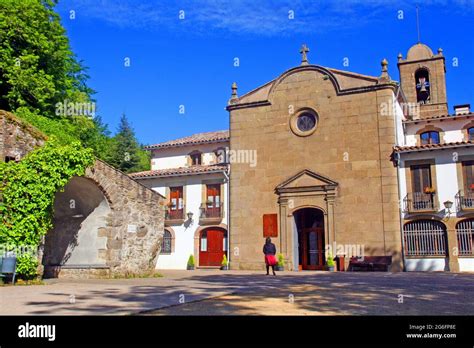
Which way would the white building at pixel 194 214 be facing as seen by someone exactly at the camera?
facing the viewer

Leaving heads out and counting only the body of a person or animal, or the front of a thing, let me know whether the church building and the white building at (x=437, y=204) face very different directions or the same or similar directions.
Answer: same or similar directions

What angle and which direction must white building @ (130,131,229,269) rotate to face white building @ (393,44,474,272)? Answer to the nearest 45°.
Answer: approximately 45° to its left

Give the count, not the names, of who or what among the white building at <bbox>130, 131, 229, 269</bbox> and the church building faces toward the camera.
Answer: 2

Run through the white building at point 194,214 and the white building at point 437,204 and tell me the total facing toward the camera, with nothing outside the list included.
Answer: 2

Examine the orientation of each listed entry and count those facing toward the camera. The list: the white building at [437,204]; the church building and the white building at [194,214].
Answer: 3

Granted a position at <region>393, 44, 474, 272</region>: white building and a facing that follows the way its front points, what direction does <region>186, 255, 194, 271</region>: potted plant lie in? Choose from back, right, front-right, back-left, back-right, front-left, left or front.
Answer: right

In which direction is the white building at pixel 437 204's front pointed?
toward the camera

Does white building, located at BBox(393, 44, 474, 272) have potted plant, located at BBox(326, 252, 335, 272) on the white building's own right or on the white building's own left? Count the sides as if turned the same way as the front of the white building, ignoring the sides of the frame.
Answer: on the white building's own right

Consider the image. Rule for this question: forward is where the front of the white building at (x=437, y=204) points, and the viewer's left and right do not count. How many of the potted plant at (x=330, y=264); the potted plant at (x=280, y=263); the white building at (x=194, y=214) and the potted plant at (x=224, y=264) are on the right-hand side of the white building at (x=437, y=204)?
4
